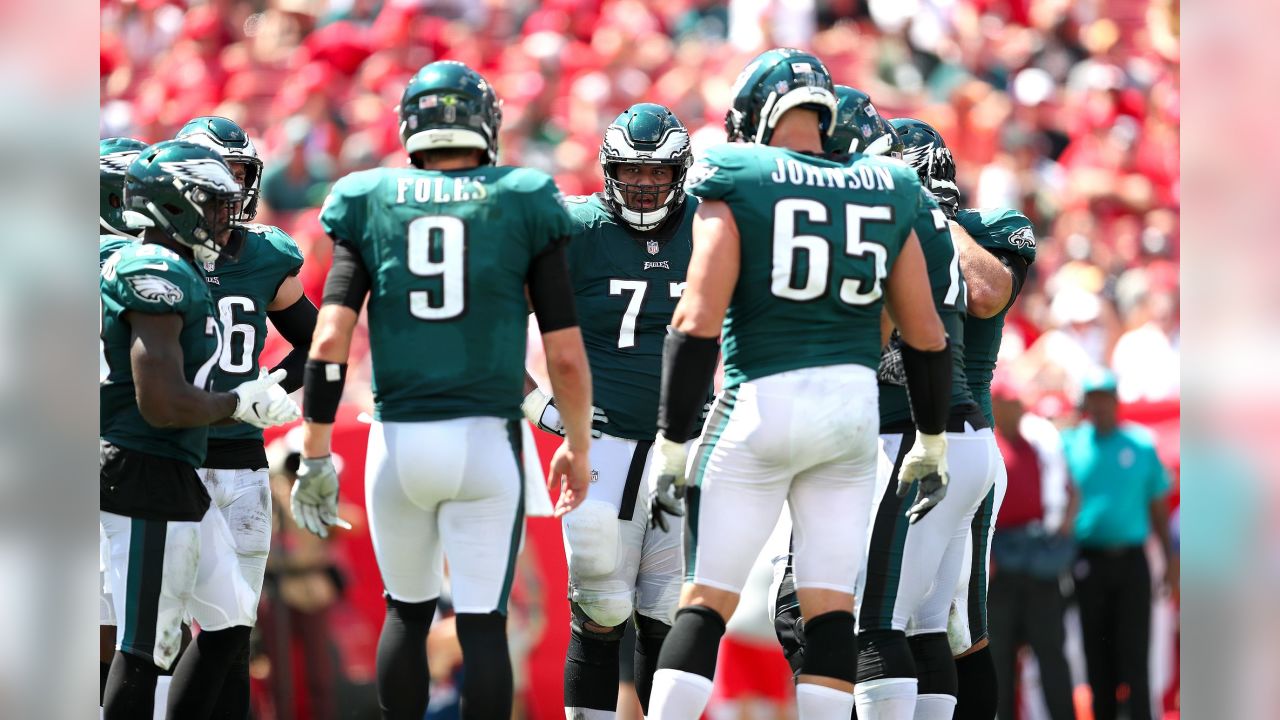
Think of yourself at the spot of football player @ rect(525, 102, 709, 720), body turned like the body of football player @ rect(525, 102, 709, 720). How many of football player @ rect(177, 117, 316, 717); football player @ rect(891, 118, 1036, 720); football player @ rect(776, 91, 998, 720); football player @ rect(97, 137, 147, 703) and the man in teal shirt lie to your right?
2

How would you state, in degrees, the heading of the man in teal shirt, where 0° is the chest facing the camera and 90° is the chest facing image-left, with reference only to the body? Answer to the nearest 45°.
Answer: approximately 0°

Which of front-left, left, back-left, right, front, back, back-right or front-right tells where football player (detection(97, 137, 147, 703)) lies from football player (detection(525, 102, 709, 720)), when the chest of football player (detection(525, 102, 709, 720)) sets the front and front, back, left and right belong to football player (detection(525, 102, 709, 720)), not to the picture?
right

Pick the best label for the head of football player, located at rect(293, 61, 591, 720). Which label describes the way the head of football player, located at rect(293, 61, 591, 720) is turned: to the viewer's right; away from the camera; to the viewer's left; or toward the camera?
away from the camera

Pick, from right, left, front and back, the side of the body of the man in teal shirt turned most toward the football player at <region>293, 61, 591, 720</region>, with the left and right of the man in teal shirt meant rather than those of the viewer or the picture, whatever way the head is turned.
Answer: front

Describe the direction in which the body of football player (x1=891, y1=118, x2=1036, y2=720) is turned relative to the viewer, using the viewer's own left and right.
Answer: facing to the left of the viewer

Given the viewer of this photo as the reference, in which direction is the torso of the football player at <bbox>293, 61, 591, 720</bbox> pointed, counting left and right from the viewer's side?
facing away from the viewer

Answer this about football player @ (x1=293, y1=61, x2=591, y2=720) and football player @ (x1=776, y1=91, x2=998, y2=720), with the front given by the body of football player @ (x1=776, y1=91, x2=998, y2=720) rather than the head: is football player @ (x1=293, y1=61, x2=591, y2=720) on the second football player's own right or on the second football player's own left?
on the second football player's own left

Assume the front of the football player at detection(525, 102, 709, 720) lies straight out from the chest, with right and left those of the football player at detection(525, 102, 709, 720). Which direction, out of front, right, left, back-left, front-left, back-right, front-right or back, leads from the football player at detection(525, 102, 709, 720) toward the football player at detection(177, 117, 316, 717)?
right

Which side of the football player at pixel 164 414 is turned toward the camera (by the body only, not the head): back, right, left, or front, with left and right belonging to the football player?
right
